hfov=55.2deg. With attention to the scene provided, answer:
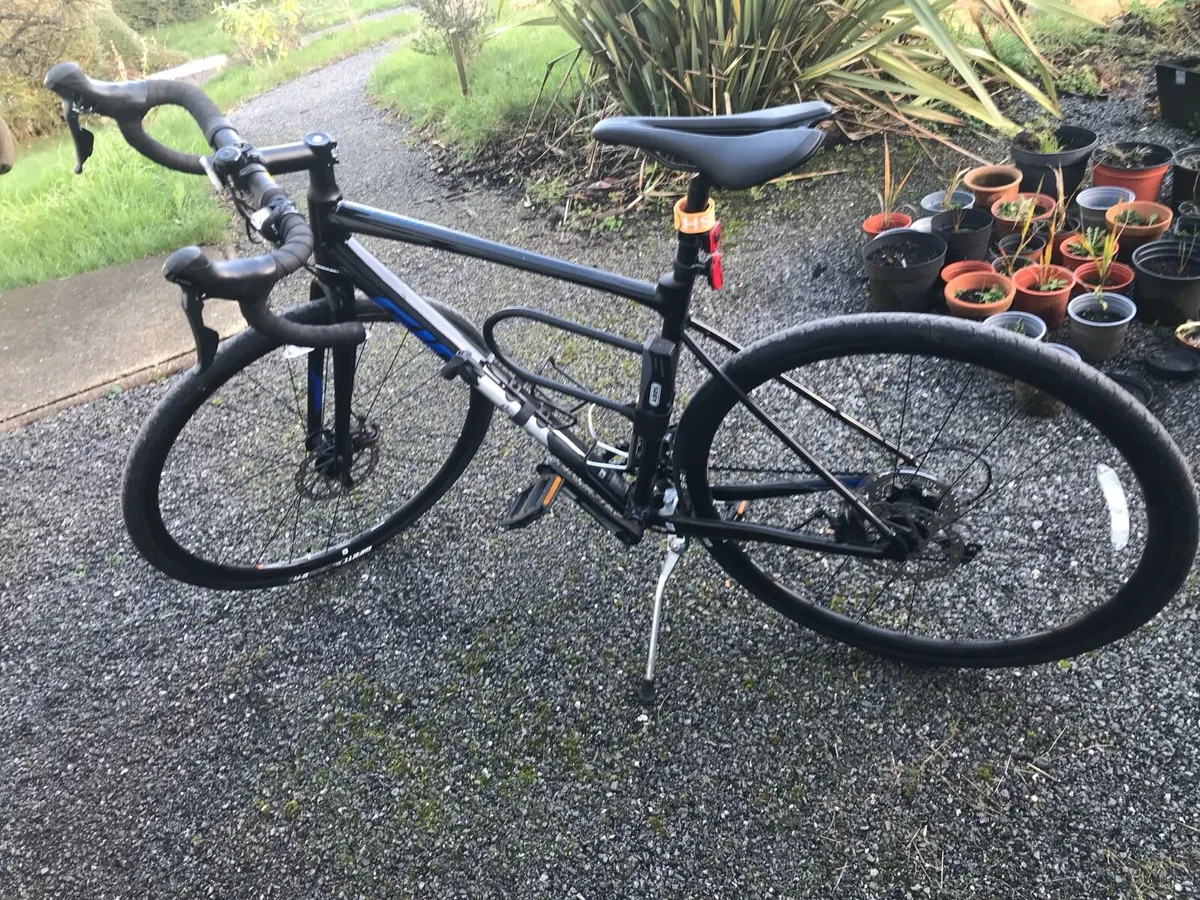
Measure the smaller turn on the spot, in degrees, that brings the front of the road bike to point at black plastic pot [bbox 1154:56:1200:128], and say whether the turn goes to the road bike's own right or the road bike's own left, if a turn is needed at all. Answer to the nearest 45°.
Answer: approximately 135° to the road bike's own right

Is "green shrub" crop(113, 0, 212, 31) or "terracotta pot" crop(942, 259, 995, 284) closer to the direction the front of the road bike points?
the green shrub

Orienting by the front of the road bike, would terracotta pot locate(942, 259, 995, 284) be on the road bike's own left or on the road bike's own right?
on the road bike's own right

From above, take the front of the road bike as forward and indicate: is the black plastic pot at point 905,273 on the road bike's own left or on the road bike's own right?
on the road bike's own right

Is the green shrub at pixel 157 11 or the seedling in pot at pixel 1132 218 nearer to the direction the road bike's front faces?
the green shrub

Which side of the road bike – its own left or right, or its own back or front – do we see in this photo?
left

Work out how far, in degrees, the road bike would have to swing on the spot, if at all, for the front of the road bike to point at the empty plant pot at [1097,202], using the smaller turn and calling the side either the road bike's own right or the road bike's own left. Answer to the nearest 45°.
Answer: approximately 135° to the road bike's own right

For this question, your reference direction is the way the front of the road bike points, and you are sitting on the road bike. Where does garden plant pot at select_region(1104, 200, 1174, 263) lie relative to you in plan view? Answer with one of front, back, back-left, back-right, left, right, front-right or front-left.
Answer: back-right

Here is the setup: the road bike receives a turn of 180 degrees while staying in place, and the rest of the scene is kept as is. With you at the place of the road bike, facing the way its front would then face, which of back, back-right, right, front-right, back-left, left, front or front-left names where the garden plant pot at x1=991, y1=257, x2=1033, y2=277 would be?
front-left

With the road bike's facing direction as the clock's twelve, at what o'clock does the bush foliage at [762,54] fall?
The bush foliage is roughly at 3 o'clock from the road bike.

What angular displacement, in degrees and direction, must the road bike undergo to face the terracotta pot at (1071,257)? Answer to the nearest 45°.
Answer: approximately 135° to its right
